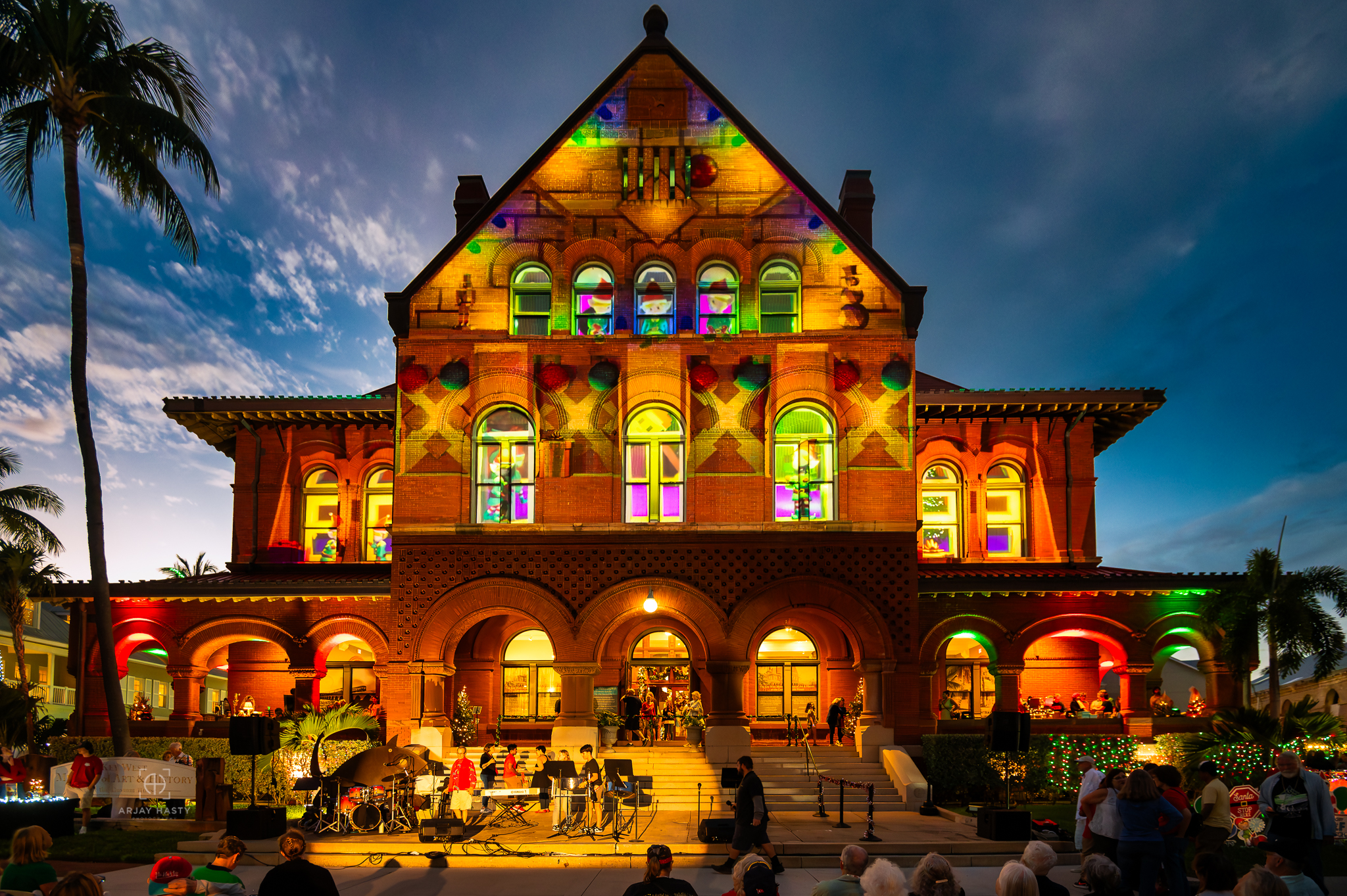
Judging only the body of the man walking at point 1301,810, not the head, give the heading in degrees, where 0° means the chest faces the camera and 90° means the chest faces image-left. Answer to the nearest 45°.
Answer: approximately 0°

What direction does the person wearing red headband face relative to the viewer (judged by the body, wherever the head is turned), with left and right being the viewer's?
facing away from the viewer

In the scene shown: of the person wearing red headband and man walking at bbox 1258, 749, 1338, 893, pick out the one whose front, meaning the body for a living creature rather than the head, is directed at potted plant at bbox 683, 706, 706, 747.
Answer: the person wearing red headband

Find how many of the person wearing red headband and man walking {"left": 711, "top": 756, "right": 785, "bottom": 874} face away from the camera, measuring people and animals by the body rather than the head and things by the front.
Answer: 1

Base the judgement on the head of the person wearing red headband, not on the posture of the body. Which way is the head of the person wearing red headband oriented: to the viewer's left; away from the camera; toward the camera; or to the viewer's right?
away from the camera

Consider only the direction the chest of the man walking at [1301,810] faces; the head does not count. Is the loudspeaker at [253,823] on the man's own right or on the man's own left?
on the man's own right
